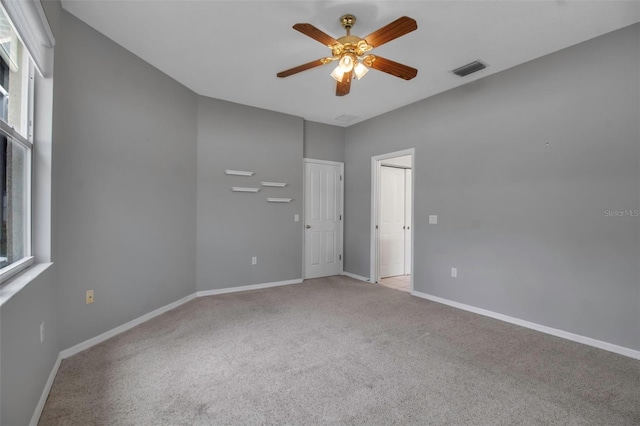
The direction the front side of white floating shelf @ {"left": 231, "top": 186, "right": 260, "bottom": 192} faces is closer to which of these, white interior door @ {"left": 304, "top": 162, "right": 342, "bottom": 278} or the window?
the window

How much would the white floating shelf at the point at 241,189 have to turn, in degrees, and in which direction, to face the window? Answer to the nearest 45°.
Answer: approximately 45° to its right

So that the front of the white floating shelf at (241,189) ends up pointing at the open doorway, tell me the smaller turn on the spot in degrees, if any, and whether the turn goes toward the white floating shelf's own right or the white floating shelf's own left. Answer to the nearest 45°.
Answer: approximately 90° to the white floating shelf's own left

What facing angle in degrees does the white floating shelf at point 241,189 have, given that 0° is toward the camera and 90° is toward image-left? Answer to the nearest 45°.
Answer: approximately 0°

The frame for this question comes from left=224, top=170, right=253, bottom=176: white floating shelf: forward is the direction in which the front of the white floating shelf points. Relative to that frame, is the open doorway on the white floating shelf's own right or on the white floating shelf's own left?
on the white floating shelf's own left

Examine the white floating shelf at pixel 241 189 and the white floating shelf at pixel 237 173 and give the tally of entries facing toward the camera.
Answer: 2

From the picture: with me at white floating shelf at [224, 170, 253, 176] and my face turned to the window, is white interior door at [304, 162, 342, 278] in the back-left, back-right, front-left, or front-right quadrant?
back-left

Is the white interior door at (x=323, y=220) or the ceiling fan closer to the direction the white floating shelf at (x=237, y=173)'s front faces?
the ceiling fan

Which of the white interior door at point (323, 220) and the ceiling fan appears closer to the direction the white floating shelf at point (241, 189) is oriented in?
the ceiling fan

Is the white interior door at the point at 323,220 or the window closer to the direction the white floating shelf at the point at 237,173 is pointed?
the window

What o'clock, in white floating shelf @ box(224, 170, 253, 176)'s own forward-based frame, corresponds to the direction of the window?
The window is roughly at 1 o'clock from the white floating shelf.
